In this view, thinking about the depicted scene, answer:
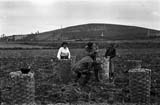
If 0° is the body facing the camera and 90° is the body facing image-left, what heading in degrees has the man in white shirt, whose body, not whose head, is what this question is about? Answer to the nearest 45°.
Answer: approximately 0°
